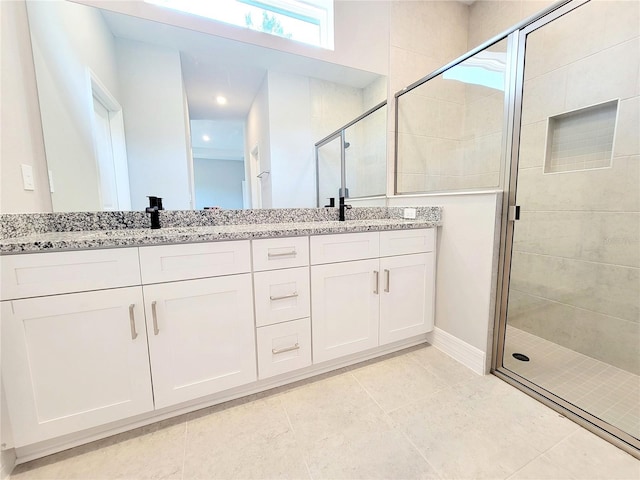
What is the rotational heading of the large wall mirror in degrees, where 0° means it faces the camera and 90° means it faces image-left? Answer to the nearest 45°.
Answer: approximately 315°

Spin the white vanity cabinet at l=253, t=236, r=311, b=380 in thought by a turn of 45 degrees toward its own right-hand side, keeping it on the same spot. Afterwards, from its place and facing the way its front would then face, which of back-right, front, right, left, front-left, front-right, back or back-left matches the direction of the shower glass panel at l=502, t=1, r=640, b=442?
left

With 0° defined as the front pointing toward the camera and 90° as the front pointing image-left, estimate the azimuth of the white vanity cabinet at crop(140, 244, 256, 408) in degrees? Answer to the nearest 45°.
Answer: approximately 315°

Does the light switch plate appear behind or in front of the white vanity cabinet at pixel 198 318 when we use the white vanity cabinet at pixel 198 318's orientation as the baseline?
behind

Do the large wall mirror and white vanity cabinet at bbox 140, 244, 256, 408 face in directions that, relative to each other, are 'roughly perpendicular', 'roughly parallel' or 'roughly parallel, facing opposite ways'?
roughly parallel

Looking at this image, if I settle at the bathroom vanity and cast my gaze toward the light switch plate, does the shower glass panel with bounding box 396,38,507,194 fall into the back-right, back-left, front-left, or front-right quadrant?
back-right

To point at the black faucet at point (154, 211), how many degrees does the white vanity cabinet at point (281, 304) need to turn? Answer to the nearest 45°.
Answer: approximately 135° to its right

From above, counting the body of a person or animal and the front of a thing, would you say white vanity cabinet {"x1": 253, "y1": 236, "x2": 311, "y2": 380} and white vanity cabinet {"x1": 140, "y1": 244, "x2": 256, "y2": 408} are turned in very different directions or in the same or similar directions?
same or similar directions

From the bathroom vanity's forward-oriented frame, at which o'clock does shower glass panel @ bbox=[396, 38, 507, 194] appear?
The shower glass panel is roughly at 10 o'clock from the bathroom vanity.

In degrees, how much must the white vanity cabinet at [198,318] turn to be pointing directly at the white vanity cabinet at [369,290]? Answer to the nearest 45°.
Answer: approximately 45° to its left
